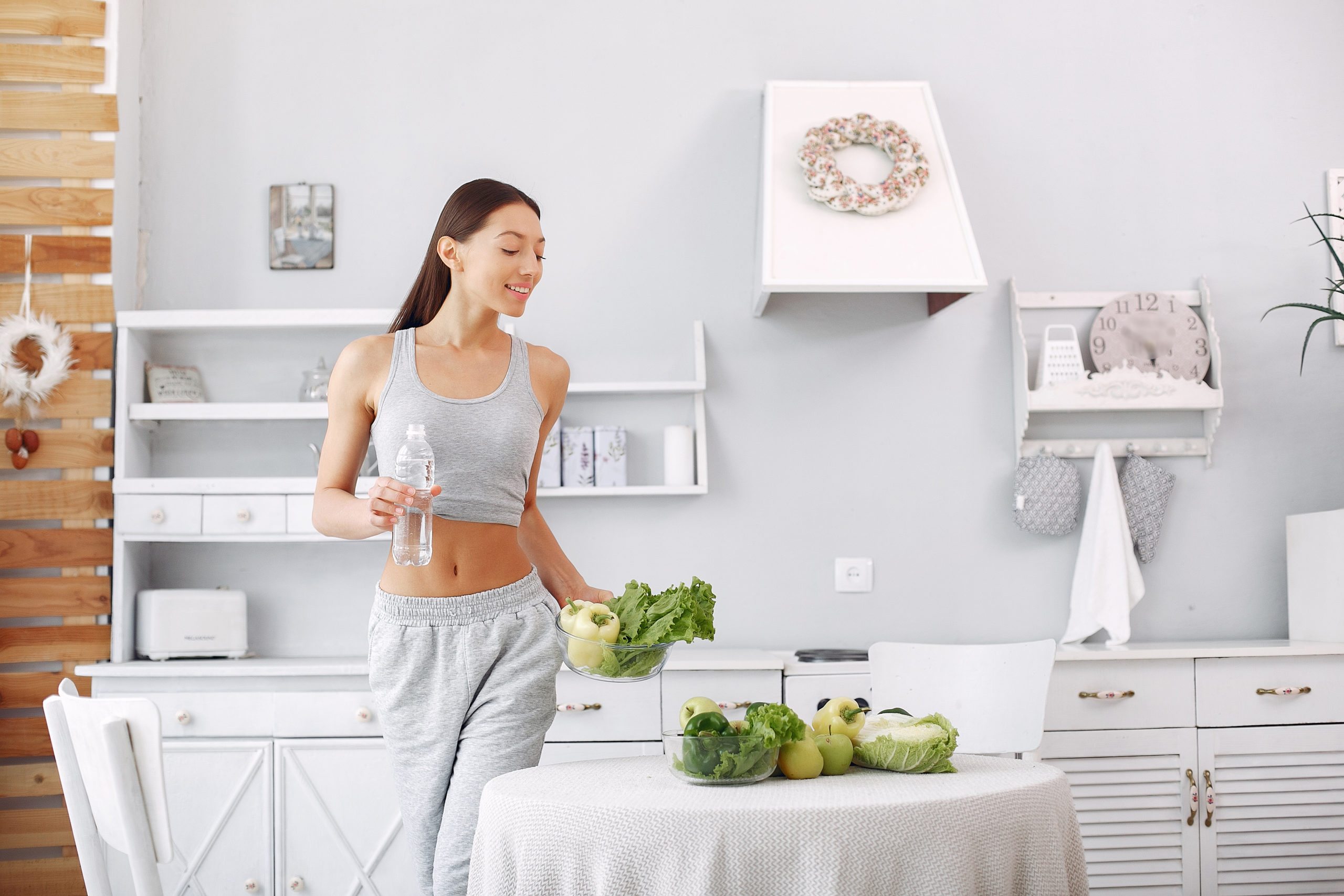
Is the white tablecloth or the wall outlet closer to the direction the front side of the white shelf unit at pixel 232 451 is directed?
the white tablecloth

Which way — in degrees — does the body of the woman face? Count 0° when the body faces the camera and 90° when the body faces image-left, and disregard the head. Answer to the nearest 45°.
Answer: approximately 0°

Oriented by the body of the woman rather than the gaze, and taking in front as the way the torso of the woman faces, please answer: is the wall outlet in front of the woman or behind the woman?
behind

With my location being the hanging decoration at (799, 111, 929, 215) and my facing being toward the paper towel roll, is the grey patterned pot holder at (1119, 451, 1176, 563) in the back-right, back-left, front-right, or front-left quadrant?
back-right

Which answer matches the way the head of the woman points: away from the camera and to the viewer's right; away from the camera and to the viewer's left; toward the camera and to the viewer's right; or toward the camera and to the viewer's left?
toward the camera and to the viewer's right

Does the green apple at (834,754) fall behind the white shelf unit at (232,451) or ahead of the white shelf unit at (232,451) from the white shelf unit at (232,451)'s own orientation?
ahead
